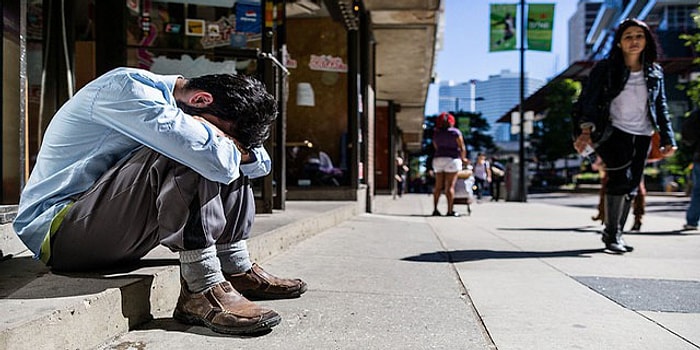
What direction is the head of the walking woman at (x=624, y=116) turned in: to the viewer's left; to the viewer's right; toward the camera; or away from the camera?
toward the camera

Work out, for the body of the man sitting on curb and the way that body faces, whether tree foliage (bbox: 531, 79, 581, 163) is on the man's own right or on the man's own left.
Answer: on the man's own left

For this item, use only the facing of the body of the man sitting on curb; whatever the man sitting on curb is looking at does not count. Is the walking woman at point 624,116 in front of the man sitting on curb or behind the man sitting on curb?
in front

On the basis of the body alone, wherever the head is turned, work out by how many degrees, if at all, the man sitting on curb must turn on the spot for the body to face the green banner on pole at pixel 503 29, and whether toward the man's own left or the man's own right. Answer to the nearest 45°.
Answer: approximately 45° to the man's own left

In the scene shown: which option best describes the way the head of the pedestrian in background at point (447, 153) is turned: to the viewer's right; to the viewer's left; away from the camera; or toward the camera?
away from the camera

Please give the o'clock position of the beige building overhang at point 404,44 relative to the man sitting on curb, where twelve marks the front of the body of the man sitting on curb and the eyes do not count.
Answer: The beige building overhang is roughly at 10 o'clock from the man sitting on curb.

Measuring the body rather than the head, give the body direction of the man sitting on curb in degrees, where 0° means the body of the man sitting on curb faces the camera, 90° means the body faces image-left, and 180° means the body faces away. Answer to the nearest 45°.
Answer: approximately 270°

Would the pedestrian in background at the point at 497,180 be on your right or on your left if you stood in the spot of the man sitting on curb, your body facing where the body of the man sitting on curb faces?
on your left

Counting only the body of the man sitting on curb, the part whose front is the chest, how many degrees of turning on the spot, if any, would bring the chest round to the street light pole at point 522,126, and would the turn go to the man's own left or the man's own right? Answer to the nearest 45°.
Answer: approximately 45° to the man's own left

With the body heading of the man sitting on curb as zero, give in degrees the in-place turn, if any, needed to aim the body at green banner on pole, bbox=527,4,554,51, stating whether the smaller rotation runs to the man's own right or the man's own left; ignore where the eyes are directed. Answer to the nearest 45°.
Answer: approximately 45° to the man's own left
